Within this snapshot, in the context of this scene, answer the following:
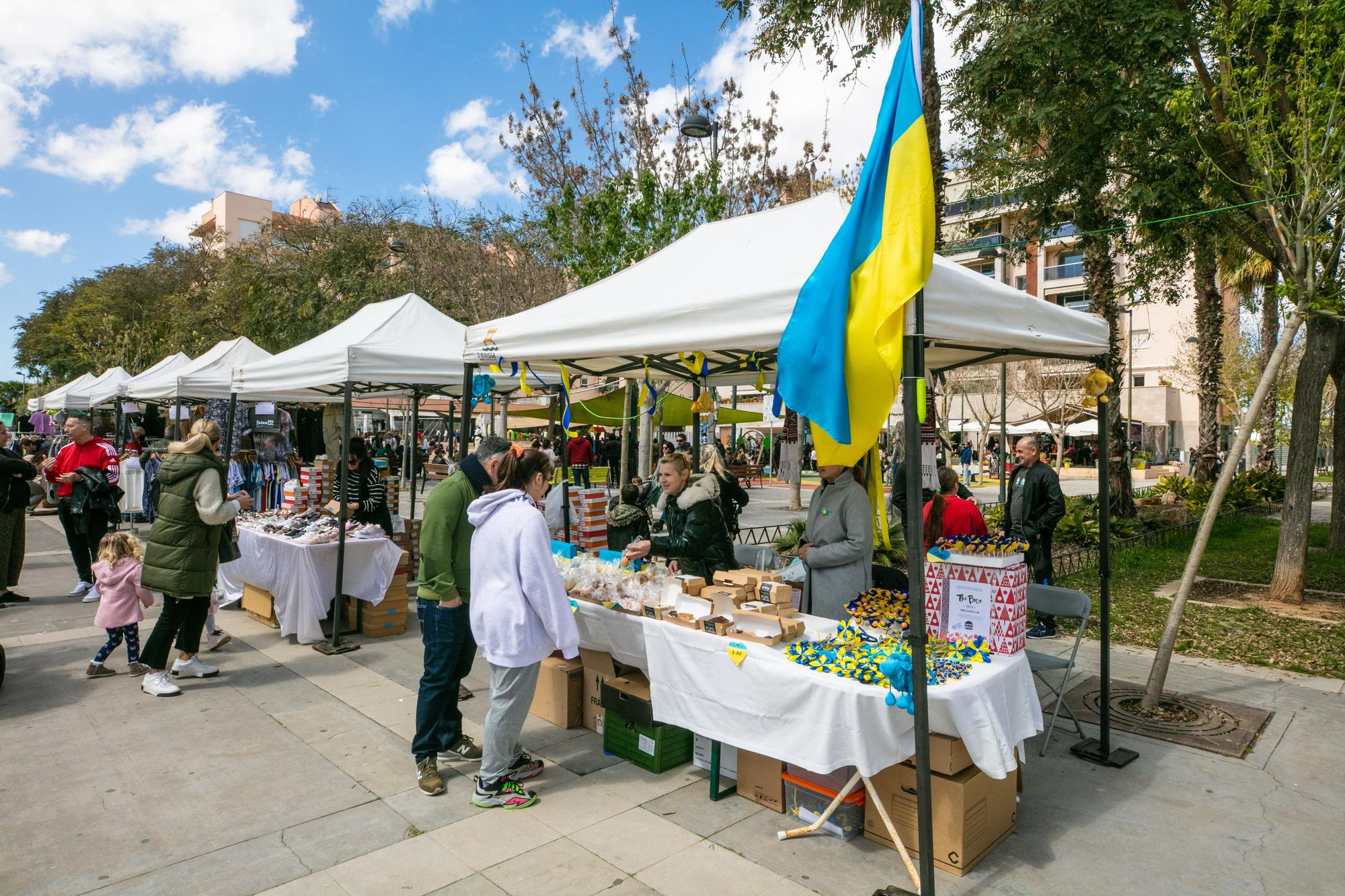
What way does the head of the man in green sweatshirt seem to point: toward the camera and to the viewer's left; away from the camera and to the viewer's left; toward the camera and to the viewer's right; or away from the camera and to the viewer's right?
away from the camera and to the viewer's right

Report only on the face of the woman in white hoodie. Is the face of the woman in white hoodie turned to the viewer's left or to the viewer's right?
to the viewer's right

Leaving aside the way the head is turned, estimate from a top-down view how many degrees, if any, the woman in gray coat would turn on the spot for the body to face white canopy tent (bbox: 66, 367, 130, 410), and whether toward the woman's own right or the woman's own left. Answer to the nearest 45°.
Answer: approximately 90° to the woman's own right

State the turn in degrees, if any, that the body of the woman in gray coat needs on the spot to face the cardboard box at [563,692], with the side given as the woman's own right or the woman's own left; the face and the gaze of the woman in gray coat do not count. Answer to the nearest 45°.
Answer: approximately 45° to the woman's own right

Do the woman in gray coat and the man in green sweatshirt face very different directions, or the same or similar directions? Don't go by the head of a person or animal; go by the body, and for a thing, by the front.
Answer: very different directions

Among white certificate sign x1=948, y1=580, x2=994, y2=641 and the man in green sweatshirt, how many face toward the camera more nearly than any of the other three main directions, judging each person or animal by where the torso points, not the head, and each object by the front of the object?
1

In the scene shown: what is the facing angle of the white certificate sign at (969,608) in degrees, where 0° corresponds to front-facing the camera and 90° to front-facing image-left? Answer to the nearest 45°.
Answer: approximately 0°

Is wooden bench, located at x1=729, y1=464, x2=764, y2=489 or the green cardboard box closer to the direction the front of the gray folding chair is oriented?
the green cardboard box

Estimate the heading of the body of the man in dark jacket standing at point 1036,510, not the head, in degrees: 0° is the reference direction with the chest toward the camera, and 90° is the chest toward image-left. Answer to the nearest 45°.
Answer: approximately 45°

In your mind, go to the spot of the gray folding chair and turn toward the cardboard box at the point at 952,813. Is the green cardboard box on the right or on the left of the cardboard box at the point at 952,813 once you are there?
right

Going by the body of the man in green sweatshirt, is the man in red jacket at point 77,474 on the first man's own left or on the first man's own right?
on the first man's own left

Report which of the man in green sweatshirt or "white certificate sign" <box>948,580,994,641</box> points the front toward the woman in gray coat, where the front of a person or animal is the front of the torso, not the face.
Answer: the man in green sweatshirt

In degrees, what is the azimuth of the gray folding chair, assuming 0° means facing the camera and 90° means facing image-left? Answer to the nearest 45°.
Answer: approximately 45°
